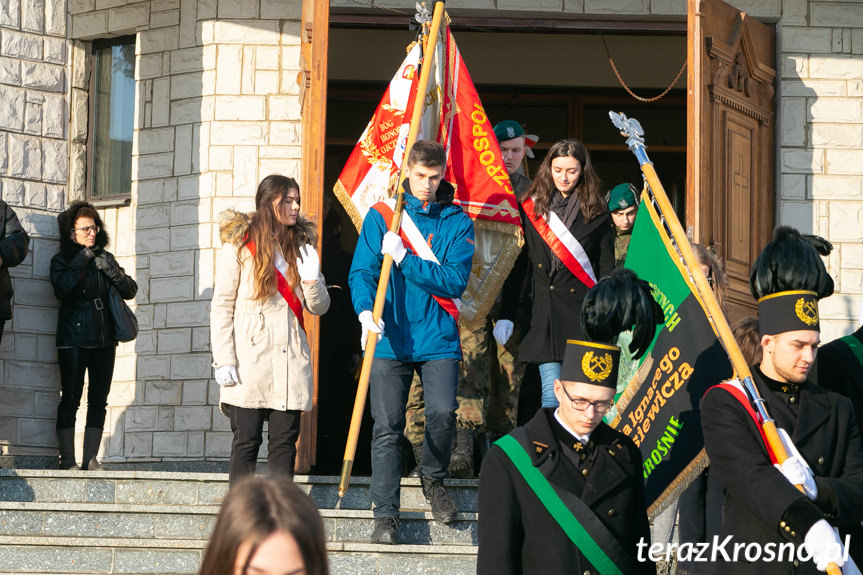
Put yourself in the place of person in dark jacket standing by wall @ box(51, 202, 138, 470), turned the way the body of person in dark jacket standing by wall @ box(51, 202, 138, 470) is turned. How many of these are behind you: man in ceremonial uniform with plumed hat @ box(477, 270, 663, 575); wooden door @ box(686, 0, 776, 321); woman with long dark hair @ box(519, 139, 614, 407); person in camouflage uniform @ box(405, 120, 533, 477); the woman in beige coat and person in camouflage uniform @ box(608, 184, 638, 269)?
0

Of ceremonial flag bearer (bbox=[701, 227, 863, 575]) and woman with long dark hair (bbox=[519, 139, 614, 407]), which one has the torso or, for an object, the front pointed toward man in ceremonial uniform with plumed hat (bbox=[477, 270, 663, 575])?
the woman with long dark hair

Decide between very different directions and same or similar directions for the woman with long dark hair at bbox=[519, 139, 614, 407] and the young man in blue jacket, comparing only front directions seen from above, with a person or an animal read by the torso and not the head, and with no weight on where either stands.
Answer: same or similar directions

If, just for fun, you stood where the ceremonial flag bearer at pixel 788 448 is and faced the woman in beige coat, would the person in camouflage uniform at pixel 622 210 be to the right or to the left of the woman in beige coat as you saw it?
right

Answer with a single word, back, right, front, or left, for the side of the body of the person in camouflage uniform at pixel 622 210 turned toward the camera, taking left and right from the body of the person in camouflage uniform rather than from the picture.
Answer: front

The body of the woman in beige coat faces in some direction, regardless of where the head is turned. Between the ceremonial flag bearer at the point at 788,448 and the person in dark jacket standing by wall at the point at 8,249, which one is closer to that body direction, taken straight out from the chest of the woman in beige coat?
the ceremonial flag bearer

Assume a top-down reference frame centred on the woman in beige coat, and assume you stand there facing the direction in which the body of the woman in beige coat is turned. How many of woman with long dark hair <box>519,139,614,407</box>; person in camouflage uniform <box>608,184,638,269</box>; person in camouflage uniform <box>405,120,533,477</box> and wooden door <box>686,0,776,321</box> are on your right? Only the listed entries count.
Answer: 0

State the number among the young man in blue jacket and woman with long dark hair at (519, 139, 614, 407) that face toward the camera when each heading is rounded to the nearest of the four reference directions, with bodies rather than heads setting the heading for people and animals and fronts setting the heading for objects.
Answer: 2

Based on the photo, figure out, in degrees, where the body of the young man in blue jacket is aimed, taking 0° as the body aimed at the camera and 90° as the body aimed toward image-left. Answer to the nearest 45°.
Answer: approximately 0°

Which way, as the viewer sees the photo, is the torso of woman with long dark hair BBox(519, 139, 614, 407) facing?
toward the camera

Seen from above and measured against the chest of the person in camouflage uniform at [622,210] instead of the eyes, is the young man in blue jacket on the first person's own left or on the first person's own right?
on the first person's own right

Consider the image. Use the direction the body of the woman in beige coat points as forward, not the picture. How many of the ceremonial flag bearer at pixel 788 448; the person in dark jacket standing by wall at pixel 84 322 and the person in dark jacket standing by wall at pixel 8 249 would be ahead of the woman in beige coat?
1

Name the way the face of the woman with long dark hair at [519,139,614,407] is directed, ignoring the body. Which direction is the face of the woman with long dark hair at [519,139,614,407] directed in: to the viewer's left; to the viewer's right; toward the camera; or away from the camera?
toward the camera

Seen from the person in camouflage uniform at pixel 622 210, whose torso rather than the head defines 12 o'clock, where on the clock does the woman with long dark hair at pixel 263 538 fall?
The woman with long dark hair is roughly at 12 o'clock from the person in camouflage uniform.

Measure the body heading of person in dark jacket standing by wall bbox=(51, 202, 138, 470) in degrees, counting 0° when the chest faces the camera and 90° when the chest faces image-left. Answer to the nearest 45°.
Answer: approximately 315°

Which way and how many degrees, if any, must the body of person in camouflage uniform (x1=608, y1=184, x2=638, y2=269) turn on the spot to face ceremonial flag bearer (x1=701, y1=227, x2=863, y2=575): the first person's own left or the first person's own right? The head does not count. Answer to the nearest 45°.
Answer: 0° — they already face them
